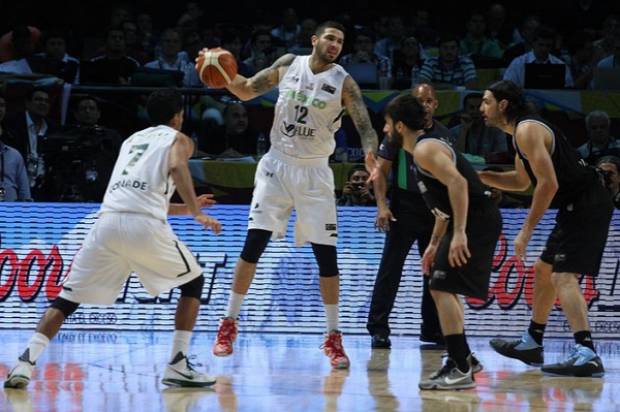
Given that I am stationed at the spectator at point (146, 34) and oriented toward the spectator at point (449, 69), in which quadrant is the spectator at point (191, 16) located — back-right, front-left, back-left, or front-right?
front-left

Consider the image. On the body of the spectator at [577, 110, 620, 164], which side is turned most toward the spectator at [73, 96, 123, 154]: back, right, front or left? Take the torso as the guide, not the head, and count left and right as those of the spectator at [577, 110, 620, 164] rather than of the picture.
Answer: right

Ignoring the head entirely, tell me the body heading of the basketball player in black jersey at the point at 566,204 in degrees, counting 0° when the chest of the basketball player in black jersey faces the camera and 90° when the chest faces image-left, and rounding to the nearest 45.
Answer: approximately 90°

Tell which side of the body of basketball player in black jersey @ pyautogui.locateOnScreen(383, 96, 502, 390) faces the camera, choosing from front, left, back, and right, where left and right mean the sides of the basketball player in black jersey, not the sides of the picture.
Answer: left

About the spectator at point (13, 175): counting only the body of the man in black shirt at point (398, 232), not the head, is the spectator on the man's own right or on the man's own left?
on the man's own right

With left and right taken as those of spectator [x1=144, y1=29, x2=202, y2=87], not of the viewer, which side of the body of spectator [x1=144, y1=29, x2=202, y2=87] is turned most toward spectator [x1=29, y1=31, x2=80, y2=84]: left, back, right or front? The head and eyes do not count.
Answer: right

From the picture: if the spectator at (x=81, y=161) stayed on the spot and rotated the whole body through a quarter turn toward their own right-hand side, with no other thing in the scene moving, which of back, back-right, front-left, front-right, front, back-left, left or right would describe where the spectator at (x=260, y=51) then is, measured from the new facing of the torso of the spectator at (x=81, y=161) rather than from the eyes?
back-right

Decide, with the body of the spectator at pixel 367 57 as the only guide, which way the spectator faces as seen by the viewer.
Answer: toward the camera

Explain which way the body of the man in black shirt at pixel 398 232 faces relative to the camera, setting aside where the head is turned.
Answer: toward the camera

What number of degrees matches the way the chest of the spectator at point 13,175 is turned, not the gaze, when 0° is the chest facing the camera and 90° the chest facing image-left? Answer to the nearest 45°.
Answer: approximately 0°

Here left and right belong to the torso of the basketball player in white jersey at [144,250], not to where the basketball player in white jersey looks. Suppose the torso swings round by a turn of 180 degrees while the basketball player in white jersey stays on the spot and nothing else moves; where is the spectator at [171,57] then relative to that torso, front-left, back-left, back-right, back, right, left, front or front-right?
back-right

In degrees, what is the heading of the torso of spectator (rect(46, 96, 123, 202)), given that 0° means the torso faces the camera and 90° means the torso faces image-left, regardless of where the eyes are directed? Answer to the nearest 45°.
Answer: approximately 0°

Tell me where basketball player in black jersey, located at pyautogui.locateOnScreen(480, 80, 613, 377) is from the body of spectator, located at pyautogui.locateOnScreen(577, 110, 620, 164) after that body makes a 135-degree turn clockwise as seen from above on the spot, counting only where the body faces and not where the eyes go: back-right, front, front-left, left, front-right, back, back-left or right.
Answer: back-left

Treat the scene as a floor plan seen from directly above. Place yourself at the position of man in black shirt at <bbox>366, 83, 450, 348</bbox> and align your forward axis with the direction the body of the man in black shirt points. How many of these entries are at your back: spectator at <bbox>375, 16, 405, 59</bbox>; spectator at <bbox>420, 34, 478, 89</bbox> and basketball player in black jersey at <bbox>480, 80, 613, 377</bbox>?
2

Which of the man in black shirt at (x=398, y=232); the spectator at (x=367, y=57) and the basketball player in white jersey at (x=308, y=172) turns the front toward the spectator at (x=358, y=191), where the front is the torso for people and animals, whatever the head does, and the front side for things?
the spectator at (x=367, y=57)

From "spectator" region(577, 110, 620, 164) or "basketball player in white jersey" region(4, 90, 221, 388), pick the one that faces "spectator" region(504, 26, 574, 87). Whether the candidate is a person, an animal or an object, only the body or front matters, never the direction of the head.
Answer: the basketball player in white jersey

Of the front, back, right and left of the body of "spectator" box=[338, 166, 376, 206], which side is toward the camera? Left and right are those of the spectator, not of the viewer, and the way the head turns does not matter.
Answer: front

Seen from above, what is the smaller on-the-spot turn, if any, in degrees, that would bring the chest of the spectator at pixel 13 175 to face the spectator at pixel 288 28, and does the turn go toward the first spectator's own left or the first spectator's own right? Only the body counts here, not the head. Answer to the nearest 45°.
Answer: approximately 135° to the first spectator's own left

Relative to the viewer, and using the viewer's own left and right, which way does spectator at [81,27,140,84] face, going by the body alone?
facing the viewer
